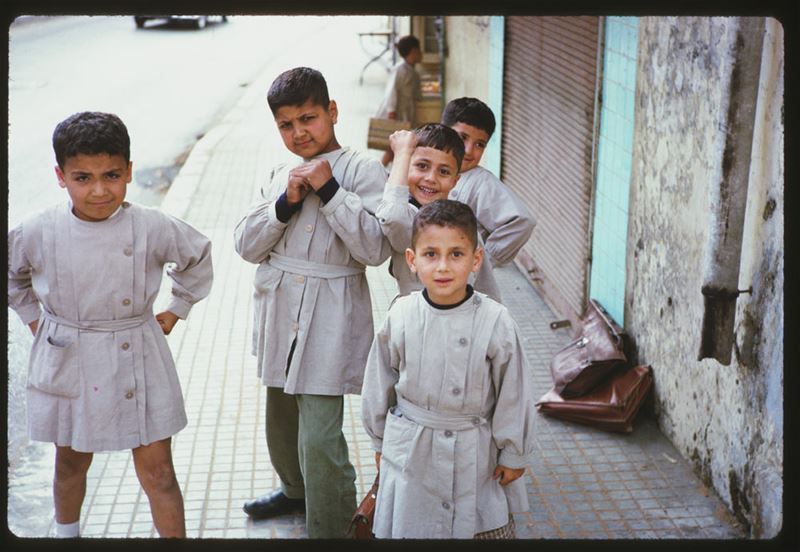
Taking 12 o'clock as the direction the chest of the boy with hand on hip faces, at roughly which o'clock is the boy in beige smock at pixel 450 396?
The boy in beige smock is roughly at 10 o'clock from the boy with hand on hip.

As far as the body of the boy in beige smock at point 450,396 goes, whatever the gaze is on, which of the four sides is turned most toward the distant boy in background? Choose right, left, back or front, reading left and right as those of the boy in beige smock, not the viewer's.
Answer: back

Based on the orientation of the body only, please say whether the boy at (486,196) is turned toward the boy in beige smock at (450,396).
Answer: yes

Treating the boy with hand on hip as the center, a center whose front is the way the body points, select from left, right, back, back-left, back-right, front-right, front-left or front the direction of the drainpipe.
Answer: left
